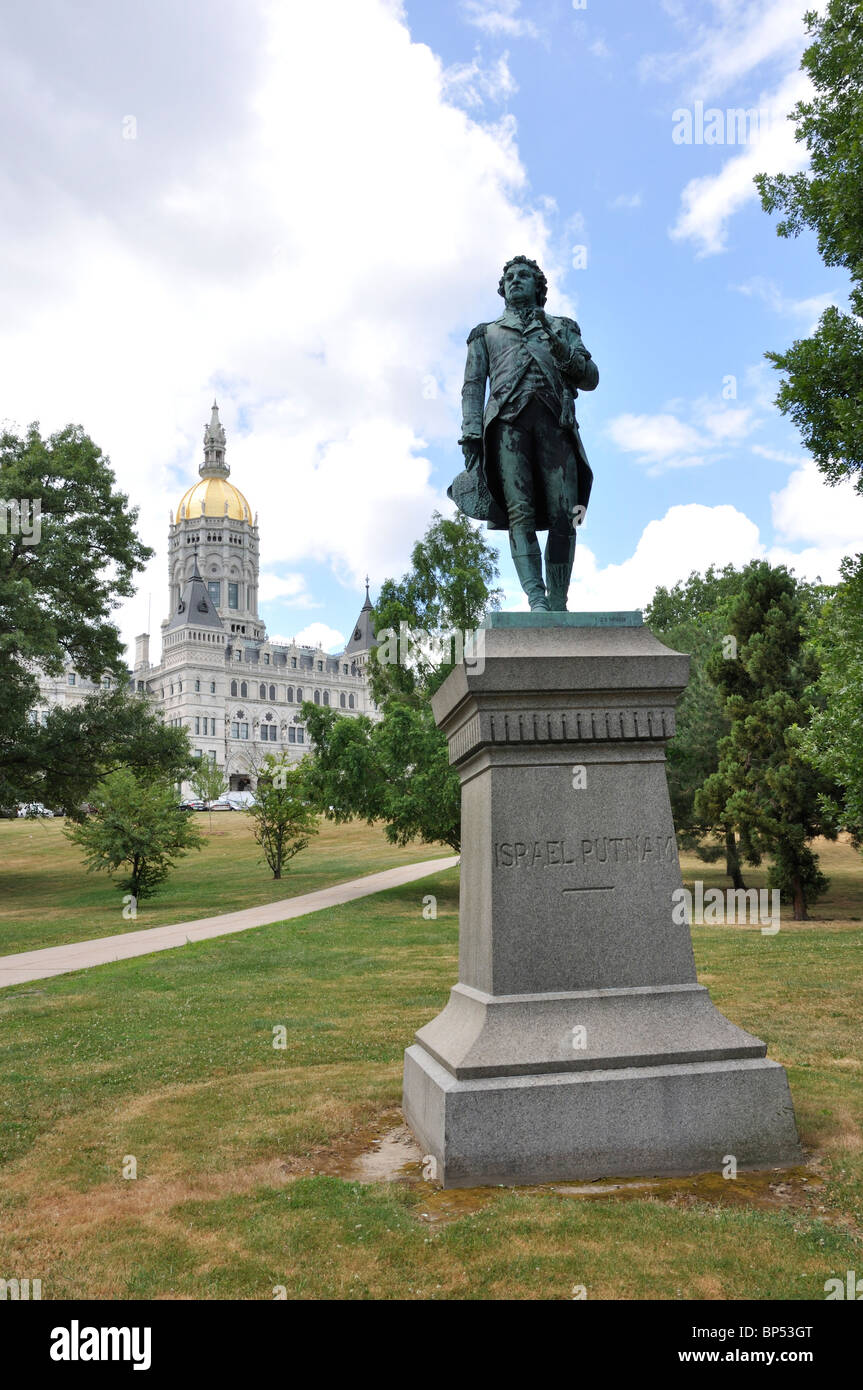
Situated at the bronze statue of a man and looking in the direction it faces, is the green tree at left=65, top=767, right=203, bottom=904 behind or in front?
behind

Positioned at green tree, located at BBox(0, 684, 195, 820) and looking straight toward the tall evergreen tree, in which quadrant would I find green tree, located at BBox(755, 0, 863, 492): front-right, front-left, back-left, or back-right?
front-right

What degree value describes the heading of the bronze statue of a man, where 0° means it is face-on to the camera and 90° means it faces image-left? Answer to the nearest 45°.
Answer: approximately 0°

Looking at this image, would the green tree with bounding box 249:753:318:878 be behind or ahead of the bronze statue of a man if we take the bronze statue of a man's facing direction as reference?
behind

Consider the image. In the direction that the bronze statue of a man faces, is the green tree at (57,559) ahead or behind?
behind

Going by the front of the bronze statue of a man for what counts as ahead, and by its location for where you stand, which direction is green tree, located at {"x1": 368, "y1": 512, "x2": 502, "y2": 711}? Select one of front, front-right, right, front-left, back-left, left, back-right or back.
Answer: back
